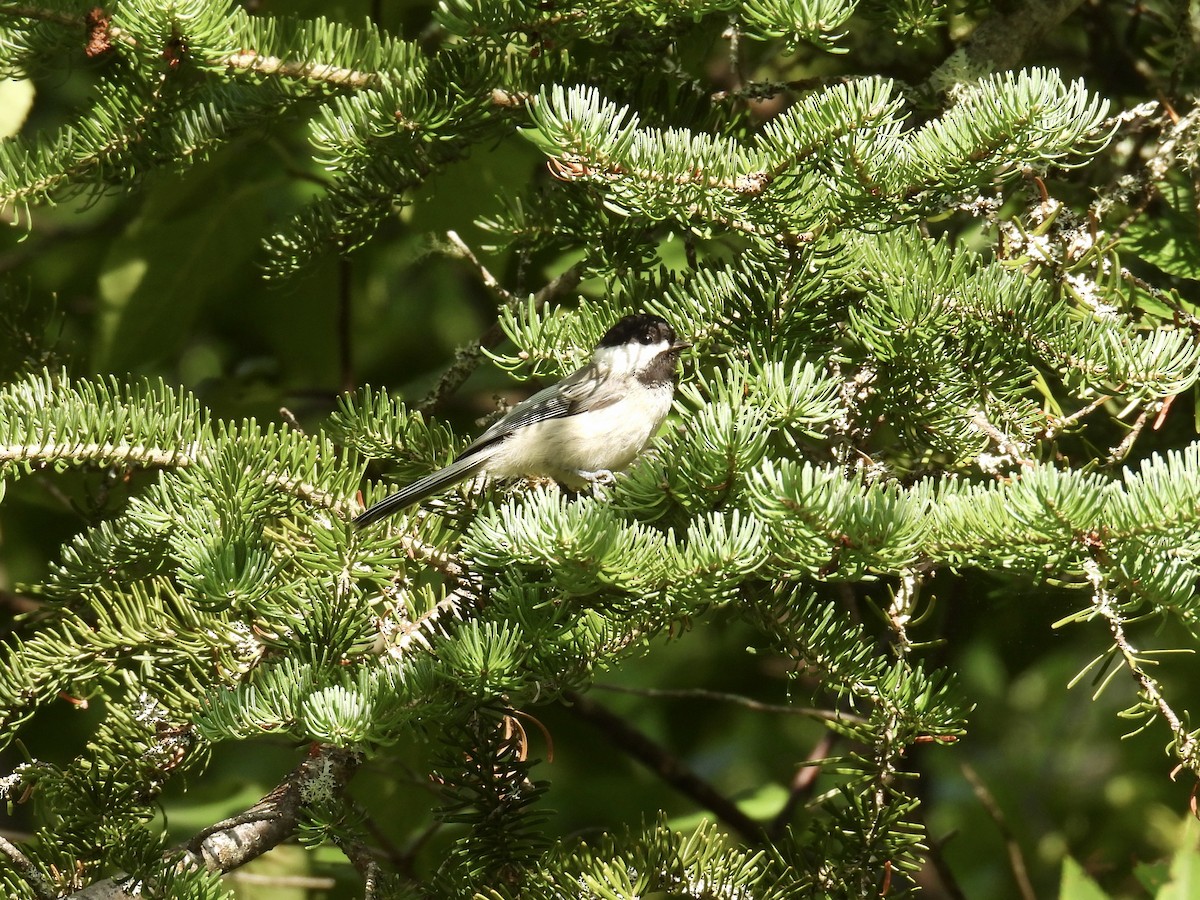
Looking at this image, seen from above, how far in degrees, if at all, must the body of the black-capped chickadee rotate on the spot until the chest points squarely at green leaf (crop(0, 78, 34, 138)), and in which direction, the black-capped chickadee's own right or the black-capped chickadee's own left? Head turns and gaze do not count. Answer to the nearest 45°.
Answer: approximately 180°

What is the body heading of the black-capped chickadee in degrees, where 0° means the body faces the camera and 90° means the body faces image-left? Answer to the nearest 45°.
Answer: approximately 270°
